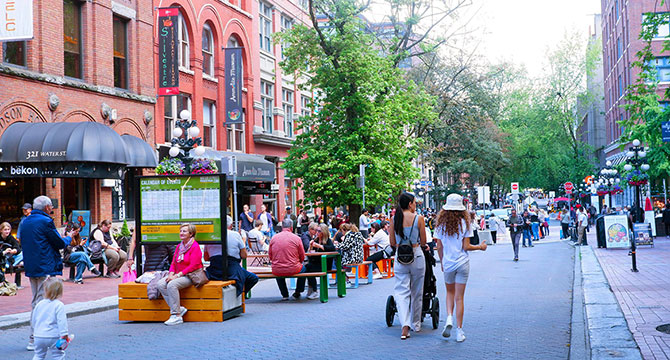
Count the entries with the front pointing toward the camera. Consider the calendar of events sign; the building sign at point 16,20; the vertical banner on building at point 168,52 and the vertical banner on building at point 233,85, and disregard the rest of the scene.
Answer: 4

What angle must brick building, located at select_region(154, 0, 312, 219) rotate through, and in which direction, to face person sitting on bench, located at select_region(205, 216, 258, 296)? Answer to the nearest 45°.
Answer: approximately 45° to its right

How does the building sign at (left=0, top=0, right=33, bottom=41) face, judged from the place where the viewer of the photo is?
facing the viewer

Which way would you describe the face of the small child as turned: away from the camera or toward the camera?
away from the camera

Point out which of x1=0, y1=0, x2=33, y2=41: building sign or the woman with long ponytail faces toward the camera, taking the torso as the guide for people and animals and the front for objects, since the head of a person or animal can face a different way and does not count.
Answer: the building sign

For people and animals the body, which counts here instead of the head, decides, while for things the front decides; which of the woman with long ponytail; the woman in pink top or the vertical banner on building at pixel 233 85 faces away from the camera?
the woman with long ponytail

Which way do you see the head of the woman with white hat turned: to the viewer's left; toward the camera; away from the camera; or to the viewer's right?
away from the camera

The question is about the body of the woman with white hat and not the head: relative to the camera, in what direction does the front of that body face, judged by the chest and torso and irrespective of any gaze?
away from the camera

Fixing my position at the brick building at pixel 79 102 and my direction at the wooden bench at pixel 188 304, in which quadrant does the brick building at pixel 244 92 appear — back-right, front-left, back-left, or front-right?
back-left

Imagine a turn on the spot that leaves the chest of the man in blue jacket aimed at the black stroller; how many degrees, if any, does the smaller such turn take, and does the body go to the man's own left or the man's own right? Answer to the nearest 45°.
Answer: approximately 45° to the man's own right

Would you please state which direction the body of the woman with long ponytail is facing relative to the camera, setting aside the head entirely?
away from the camera

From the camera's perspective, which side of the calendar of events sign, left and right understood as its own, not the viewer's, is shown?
front

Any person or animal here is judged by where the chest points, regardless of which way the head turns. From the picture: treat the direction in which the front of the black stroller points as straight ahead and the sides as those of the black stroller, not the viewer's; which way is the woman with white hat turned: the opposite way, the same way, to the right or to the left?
the same way

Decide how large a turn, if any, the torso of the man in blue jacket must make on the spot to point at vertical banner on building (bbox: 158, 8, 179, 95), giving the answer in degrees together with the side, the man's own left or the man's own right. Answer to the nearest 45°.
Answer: approximately 45° to the man's own left

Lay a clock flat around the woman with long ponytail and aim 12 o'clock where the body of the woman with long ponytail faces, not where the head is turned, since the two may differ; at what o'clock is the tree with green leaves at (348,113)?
The tree with green leaves is roughly at 12 o'clock from the woman with long ponytail.

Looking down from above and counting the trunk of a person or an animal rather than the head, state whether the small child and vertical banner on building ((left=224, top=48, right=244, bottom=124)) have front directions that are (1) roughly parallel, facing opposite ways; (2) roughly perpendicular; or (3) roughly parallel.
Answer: roughly parallel, facing opposite ways

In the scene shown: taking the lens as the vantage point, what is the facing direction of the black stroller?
facing away from the viewer

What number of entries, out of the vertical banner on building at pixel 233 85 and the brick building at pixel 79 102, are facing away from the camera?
0

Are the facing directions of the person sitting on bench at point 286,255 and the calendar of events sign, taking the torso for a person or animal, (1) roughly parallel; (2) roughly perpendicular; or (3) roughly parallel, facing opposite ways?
roughly parallel, facing opposite ways

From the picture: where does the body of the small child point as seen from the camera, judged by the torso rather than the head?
away from the camera
